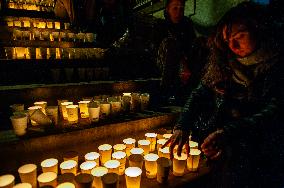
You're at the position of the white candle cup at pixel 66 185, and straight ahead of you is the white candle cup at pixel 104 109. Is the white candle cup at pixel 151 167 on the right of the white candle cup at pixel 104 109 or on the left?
right

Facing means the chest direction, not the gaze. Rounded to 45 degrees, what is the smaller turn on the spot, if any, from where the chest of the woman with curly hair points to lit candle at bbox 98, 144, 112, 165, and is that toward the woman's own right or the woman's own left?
approximately 45° to the woman's own right

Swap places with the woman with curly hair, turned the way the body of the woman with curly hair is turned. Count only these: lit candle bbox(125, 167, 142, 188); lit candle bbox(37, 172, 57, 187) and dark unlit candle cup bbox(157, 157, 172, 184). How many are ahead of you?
3

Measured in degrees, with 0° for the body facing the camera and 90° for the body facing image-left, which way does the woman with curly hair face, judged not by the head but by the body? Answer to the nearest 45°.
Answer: approximately 45°

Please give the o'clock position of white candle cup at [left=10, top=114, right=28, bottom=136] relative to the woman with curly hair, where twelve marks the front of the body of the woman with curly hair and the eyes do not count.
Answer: The white candle cup is roughly at 1 o'clock from the woman with curly hair.

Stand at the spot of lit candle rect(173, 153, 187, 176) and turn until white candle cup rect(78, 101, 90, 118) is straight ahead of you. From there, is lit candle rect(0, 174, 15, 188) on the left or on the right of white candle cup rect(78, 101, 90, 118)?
left

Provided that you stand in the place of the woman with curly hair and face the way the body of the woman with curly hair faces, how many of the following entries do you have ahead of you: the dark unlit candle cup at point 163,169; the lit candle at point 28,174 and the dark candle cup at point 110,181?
3

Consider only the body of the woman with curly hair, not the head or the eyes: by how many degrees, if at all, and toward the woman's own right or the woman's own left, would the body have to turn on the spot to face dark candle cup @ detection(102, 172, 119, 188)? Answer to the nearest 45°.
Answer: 0° — they already face it

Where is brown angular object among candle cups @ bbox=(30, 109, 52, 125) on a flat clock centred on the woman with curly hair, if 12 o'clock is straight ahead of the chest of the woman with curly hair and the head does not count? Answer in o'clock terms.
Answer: The brown angular object among candle cups is roughly at 1 o'clock from the woman with curly hair.

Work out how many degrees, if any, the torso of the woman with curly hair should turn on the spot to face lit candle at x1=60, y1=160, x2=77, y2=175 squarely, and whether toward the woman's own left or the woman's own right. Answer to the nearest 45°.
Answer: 0° — they already face it
